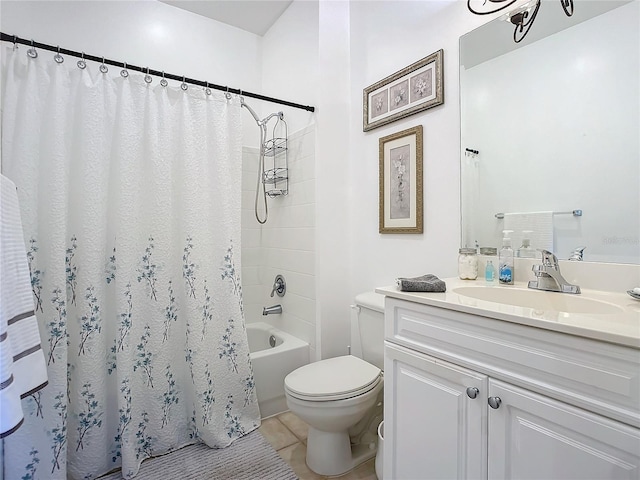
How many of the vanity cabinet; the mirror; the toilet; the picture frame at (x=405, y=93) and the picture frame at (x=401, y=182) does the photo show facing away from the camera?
0

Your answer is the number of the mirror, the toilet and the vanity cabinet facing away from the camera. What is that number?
0

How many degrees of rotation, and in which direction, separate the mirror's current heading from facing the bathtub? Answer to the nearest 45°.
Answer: approximately 45° to its right

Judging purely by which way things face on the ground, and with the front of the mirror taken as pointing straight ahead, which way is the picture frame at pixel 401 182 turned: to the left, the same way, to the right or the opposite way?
the same way

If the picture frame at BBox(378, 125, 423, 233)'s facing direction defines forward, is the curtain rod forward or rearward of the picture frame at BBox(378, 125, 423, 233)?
forward

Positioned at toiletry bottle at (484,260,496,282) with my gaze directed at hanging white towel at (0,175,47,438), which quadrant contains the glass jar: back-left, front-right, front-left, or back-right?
front-right

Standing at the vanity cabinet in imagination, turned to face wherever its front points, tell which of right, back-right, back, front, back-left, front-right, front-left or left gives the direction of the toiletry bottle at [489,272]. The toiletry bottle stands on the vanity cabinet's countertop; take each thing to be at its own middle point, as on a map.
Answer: back-right

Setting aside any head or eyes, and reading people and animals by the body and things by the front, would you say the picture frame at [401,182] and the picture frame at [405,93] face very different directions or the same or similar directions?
same or similar directions

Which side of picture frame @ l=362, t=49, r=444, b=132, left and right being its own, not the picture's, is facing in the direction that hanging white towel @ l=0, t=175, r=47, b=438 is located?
front

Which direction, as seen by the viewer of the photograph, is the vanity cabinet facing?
facing the viewer and to the left of the viewer

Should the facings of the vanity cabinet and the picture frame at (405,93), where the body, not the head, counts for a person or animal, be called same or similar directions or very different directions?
same or similar directions

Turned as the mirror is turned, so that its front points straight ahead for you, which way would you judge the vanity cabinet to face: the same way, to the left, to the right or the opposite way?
the same way

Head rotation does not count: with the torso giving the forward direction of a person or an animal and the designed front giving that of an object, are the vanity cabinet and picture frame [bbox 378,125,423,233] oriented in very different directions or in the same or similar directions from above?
same or similar directions

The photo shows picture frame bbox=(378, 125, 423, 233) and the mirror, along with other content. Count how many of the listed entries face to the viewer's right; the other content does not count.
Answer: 0
